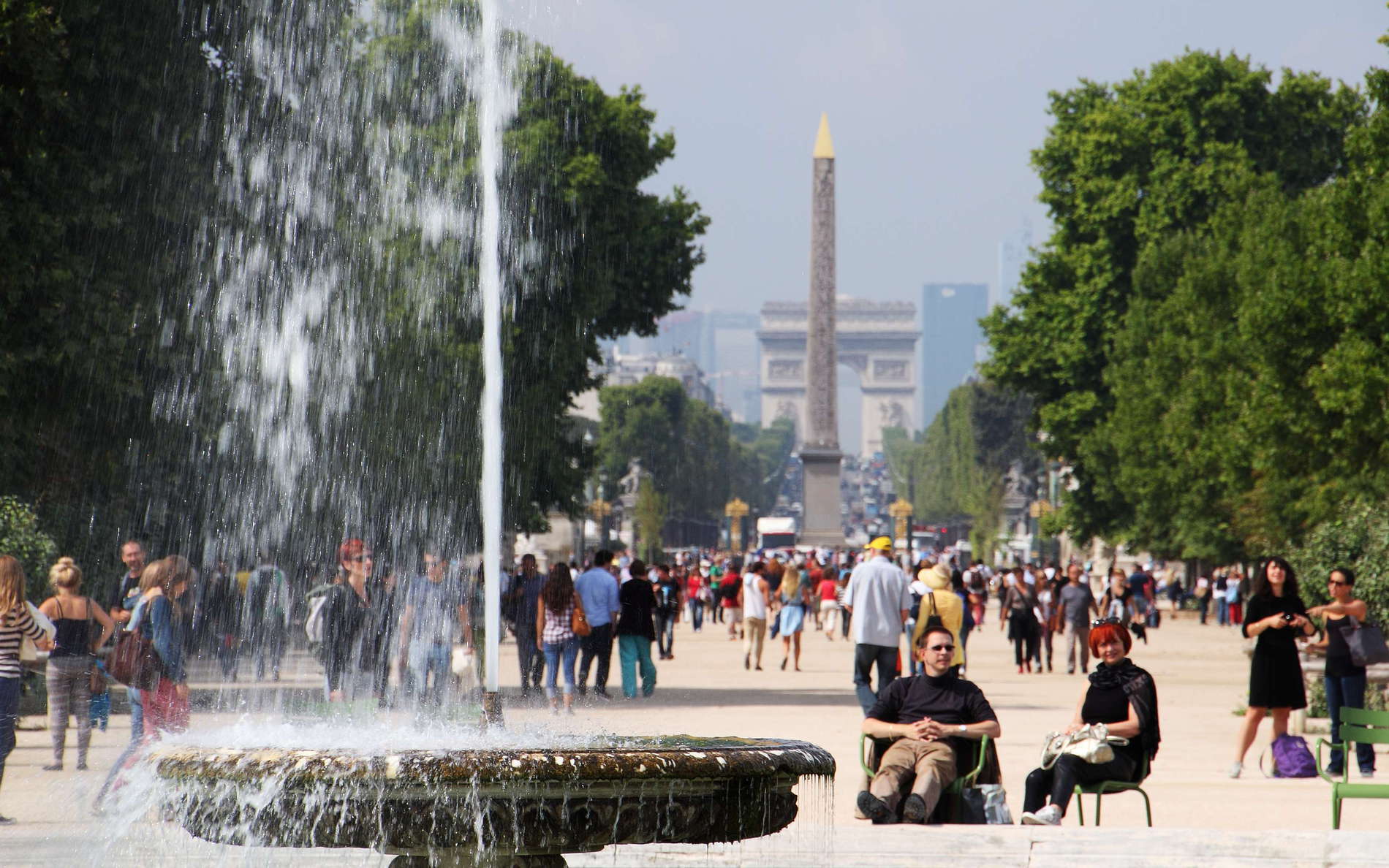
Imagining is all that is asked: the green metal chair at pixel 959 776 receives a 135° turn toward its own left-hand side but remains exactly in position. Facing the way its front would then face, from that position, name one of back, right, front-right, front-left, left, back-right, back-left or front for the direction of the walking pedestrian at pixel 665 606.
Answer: front-left

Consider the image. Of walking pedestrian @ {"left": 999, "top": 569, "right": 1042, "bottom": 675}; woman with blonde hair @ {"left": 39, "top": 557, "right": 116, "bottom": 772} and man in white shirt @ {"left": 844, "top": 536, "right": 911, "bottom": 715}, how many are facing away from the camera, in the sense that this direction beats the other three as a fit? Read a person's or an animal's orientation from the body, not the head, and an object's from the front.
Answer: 2

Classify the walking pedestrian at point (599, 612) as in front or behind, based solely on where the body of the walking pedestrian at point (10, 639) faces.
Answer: in front

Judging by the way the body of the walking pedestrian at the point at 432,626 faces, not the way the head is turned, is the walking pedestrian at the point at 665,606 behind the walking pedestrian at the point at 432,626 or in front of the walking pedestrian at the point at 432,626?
behind

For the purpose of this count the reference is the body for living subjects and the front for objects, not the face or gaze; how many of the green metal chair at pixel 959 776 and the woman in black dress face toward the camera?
2

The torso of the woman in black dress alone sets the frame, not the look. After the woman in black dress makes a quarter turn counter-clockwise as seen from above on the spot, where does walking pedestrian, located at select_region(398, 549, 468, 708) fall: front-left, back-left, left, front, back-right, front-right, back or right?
back

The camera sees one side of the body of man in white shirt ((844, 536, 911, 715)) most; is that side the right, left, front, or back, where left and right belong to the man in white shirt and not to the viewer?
back

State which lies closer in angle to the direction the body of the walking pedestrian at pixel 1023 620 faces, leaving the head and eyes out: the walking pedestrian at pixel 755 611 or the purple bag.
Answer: the purple bag
